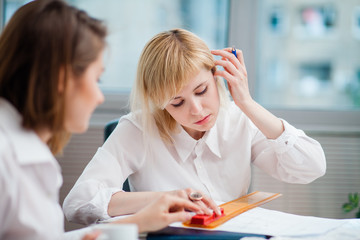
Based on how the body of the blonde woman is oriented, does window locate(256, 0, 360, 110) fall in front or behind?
behind

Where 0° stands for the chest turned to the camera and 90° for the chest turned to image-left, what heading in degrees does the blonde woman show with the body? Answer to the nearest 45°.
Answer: approximately 0°
